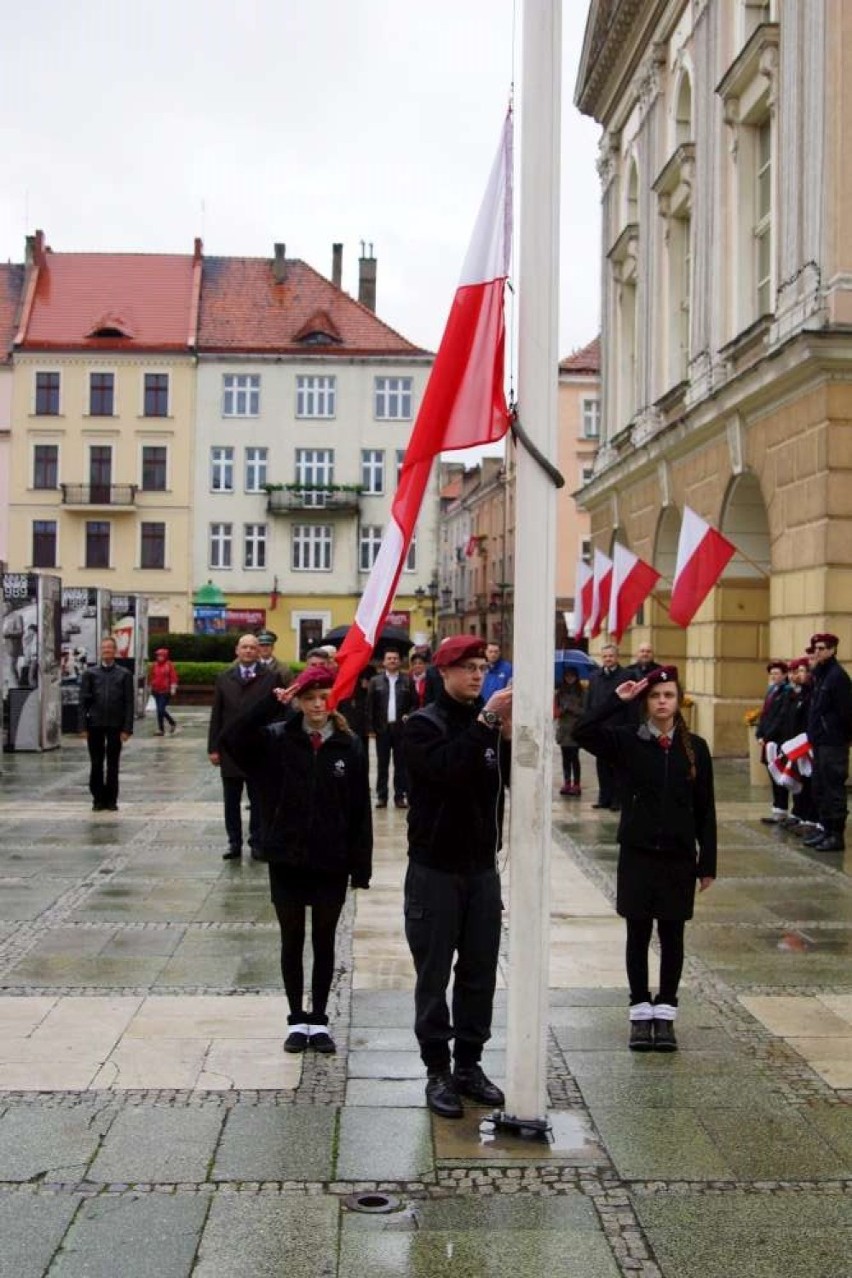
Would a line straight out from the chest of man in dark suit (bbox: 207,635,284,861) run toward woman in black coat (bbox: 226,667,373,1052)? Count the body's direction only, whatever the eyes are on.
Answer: yes

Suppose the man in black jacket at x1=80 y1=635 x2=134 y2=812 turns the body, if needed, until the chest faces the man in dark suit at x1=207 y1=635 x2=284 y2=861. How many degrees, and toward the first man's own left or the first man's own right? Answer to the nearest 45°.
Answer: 0° — they already face them

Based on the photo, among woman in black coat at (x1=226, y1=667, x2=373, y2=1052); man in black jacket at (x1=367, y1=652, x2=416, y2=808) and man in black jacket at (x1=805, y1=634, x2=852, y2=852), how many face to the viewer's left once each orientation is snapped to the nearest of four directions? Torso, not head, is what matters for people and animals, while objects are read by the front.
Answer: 1

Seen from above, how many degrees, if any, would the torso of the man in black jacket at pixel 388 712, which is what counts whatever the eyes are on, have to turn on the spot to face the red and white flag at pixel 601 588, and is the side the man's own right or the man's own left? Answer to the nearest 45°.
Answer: approximately 135° to the man's own left

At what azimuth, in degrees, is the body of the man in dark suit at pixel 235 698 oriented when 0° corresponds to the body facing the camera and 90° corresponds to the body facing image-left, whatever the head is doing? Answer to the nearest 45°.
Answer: approximately 0°

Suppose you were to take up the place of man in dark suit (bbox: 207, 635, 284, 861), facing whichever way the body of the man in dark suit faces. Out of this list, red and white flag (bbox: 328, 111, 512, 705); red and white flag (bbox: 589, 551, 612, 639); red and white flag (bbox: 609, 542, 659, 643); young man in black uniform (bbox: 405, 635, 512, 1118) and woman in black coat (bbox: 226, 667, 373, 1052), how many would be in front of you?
3

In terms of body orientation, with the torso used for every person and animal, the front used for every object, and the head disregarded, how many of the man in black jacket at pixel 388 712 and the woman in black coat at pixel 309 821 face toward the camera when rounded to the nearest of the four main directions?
2
